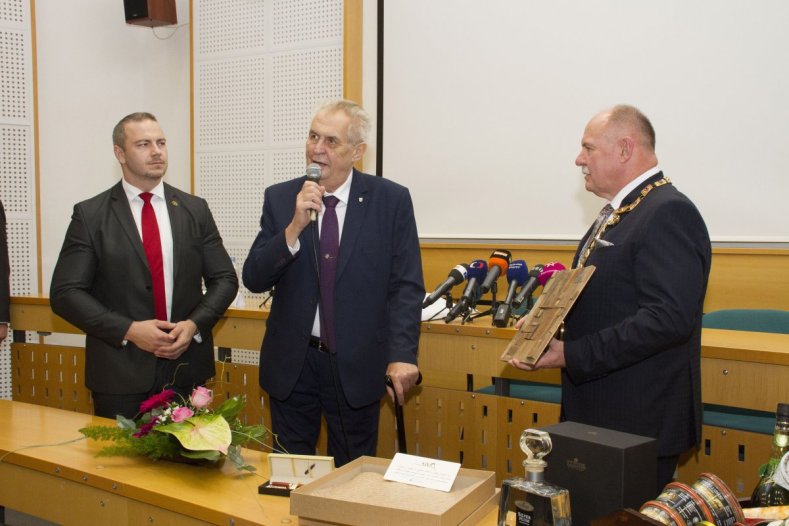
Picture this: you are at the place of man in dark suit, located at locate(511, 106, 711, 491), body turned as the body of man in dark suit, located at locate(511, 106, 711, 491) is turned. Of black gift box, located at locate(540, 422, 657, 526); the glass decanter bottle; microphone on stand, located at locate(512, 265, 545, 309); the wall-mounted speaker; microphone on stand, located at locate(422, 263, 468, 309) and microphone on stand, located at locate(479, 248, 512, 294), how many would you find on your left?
2

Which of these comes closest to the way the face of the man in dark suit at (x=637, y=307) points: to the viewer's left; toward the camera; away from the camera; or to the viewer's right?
to the viewer's left

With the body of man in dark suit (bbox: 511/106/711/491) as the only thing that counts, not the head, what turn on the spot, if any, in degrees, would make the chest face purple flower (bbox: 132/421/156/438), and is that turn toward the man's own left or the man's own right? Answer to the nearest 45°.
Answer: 0° — they already face it

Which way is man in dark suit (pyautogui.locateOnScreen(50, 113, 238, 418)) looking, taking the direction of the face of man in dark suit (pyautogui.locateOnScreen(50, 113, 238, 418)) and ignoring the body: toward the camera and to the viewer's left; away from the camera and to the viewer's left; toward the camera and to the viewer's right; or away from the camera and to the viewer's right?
toward the camera and to the viewer's right

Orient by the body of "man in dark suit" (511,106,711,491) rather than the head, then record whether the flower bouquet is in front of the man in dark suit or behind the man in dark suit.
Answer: in front

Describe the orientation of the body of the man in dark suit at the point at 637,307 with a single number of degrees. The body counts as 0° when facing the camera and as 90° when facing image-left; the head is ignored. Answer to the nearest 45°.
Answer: approximately 90°

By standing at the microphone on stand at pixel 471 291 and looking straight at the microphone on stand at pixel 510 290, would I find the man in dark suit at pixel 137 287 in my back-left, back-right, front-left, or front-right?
back-right

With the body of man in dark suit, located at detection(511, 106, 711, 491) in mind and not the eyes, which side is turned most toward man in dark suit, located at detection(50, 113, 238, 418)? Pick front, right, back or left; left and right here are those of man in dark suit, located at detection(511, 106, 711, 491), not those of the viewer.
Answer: front
